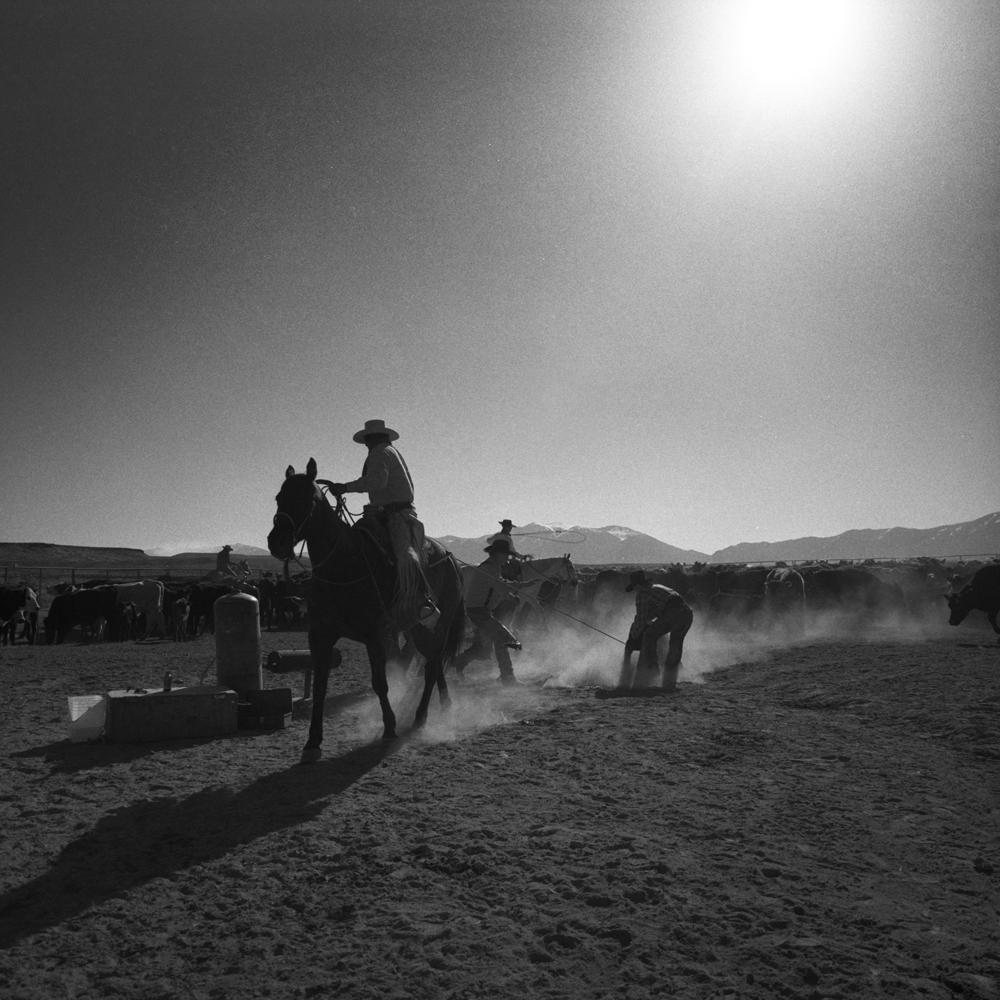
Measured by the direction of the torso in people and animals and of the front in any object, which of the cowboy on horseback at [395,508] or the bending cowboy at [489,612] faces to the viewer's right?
the bending cowboy

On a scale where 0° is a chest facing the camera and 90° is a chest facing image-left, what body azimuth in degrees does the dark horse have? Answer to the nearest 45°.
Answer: approximately 45°

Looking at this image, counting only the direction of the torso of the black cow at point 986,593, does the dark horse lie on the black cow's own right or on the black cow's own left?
on the black cow's own left

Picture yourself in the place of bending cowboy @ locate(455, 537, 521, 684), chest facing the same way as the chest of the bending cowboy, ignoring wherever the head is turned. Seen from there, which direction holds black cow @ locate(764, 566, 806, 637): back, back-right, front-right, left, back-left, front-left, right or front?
front-left

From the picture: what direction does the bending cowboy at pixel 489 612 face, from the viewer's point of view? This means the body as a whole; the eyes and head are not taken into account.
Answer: to the viewer's right

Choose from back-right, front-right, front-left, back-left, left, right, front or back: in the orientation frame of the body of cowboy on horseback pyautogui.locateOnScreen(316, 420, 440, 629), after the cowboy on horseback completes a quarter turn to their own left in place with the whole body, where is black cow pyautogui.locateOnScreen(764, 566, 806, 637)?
left

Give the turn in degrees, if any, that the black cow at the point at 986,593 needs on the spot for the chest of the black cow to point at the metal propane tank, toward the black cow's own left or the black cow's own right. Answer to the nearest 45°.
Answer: approximately 45° to the black cow's own left

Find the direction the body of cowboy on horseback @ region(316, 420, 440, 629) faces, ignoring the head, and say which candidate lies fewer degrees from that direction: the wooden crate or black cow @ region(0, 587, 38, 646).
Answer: the wooden crate

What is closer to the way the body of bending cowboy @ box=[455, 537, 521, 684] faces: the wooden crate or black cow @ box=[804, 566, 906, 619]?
the black cow

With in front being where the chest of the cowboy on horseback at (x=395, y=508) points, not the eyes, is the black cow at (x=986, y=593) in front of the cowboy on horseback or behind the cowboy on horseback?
behind

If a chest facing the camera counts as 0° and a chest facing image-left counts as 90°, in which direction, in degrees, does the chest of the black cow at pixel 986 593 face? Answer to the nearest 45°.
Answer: approximately 90°

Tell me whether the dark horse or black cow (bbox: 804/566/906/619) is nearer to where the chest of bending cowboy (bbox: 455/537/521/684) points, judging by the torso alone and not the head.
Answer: the black cow

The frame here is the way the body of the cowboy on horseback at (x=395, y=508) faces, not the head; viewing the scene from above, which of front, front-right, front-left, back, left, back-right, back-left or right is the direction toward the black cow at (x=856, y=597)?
back
